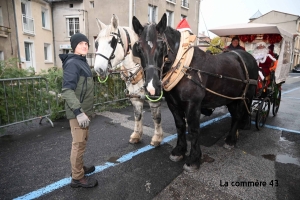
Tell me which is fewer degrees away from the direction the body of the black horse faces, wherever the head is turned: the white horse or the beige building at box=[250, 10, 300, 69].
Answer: the white horse

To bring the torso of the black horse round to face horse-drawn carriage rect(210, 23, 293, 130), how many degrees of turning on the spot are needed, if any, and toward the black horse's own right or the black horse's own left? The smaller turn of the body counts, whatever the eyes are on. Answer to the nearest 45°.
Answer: approximately 180°

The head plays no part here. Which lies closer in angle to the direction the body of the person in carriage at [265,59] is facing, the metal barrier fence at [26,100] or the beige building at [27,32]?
the metal barrier fence

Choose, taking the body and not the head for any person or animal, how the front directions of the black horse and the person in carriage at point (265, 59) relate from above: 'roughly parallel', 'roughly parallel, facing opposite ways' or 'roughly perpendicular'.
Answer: roughly parallel

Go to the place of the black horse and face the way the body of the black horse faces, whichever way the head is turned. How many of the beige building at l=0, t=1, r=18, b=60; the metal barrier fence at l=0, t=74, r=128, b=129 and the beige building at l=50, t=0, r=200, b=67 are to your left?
0

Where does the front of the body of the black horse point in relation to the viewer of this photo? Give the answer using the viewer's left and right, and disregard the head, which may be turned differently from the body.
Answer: facing the viewer and to the left of the viewer

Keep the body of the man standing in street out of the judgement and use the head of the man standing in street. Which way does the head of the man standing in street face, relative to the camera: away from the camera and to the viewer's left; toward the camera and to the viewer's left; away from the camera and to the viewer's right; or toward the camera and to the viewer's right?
toward the camera and to the viewer's right

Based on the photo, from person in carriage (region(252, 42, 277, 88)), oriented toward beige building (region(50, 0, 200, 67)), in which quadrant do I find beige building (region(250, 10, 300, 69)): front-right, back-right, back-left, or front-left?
front-right

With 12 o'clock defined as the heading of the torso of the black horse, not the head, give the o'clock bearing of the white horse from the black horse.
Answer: The white horse is roughly at 2 o'clock from the black horse.
